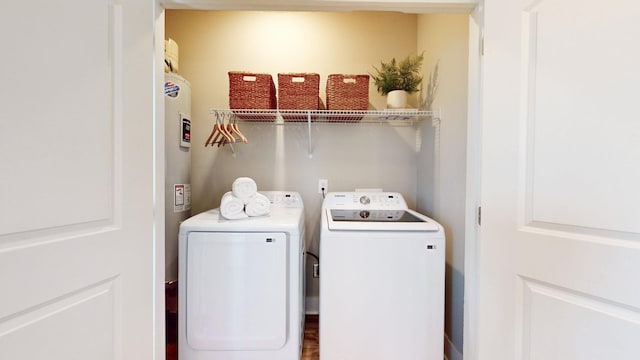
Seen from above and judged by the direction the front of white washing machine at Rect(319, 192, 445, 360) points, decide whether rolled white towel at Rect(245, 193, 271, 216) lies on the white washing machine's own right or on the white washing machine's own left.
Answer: on the white washing machine's own right

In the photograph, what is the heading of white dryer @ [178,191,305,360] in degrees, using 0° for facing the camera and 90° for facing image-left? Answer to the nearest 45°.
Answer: approximately 0°

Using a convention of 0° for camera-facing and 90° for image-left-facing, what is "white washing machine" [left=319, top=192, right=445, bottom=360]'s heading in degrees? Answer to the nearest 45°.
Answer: approximately 0°

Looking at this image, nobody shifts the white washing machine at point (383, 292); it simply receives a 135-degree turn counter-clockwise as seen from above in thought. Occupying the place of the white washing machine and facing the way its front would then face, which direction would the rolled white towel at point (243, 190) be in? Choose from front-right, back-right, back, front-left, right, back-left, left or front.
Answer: back-left

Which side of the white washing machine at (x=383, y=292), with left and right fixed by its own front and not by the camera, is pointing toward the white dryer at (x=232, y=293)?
right

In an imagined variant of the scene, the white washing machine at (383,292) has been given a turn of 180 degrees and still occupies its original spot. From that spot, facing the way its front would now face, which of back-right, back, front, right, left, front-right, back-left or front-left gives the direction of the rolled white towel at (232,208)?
left
